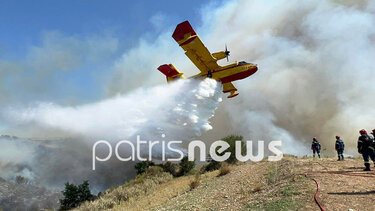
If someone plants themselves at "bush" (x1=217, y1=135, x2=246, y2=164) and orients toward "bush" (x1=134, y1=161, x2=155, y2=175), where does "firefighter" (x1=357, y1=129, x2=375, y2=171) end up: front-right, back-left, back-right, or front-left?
back-left

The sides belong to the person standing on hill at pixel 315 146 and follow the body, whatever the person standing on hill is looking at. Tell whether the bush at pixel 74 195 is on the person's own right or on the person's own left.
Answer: on the person's own left

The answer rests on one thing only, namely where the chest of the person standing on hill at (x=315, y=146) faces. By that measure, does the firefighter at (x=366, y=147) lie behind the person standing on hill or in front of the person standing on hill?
behind

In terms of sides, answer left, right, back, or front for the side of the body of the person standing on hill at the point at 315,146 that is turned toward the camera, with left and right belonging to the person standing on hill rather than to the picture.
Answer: back

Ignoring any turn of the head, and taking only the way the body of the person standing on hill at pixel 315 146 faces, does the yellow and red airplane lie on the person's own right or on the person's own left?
on the person's own left

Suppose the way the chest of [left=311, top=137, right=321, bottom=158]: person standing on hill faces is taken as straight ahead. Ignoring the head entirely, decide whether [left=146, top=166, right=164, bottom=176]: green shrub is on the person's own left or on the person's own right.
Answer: on the person's own left
